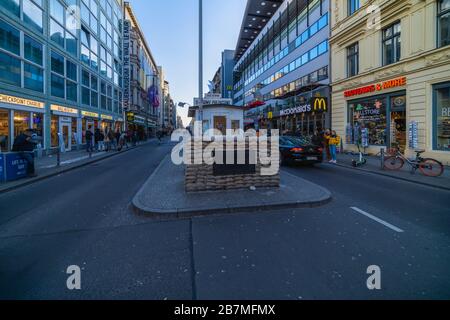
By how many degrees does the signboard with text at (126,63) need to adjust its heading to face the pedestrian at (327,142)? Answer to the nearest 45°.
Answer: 0° — it already faces them

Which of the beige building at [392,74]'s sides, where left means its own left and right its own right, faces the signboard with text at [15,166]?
front

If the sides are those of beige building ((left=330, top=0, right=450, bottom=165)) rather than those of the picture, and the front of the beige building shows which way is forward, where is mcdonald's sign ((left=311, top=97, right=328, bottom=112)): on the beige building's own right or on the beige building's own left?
on the beige building's own right

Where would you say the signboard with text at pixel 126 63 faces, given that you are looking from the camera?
facing the viewer

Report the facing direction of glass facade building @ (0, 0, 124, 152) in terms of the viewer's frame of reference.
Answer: facing the viewer and to the right of the viewer

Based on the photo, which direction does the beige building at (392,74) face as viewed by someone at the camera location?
facing the viewer and to the left of the viewer

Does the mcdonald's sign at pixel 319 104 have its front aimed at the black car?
yes

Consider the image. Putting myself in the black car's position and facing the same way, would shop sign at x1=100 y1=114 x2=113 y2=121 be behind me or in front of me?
in front

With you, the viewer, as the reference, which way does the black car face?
facing away from the viewer and to the left of the viewer
